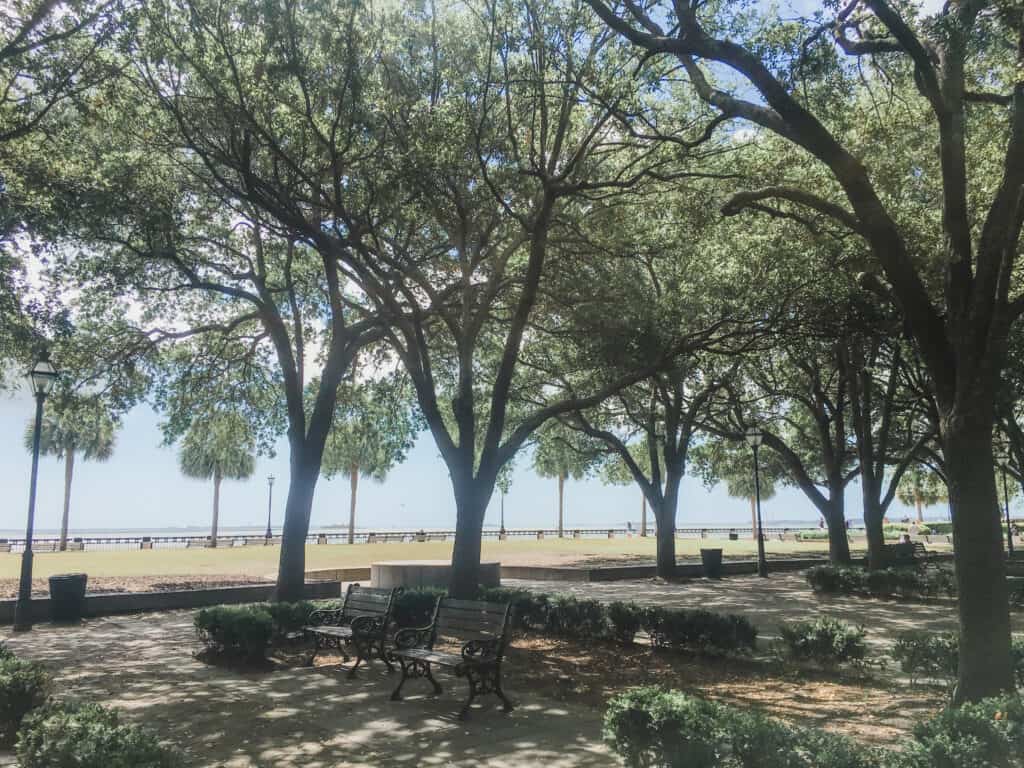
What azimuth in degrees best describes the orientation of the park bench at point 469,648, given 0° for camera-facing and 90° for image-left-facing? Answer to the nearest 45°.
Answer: approximately 45°

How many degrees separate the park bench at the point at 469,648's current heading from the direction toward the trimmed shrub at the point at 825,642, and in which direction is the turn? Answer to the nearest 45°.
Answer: approximately 135° to its left

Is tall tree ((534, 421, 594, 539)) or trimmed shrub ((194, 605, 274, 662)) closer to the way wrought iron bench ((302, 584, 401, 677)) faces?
the trimmed shrub

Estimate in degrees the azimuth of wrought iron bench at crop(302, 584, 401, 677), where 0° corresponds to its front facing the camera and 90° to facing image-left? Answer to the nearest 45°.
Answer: approximately 45°

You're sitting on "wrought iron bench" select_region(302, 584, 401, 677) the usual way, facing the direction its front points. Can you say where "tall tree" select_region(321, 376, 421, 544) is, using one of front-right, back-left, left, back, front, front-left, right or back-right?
back-right

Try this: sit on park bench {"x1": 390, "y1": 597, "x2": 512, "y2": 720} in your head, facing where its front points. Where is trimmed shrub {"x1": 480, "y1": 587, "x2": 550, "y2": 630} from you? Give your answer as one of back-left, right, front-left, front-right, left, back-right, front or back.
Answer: back-right

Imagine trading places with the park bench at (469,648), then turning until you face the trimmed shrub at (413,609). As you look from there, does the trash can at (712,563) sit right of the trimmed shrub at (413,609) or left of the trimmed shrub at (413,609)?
right

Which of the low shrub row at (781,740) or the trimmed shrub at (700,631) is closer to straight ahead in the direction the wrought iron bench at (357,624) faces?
the low shrub row

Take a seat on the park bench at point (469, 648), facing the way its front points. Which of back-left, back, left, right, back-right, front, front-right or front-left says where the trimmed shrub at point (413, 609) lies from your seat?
back-right

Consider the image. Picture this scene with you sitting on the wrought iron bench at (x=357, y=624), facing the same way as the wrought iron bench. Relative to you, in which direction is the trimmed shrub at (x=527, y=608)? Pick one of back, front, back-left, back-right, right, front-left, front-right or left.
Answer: back

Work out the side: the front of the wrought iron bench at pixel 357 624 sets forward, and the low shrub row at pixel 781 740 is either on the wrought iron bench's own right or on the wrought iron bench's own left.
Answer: on the wrought iron bench's own left

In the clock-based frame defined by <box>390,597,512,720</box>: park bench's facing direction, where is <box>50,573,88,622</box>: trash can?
The trash can is roughly at 3 o'clock from the park bench.

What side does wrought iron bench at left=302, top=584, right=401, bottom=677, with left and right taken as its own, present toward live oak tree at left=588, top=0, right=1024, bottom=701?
left

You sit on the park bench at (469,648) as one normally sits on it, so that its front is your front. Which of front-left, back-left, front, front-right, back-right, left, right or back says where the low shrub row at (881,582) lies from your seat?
back
